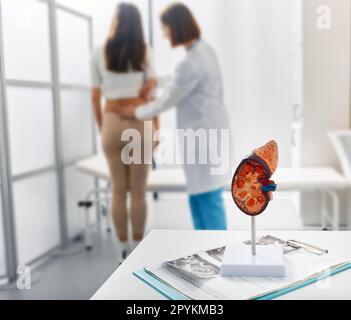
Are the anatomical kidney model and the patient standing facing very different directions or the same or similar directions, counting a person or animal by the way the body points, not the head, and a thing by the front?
very different directions

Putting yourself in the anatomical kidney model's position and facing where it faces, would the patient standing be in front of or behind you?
behind

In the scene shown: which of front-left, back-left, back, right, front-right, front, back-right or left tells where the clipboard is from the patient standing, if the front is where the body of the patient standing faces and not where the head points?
back

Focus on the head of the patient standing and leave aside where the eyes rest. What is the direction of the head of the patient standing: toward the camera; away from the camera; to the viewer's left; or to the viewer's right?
away from the camera

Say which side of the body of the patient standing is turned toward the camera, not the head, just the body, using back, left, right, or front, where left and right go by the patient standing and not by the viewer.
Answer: back

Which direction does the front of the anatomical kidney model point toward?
toward the camera

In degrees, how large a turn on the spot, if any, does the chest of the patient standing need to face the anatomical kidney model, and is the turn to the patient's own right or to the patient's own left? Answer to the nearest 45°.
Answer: approximately 180°

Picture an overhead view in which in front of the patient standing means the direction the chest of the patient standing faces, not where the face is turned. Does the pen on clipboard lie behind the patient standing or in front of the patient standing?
behind

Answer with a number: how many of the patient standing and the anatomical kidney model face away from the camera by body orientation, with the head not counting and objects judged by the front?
1

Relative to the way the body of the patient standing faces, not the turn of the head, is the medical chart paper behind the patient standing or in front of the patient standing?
behind
